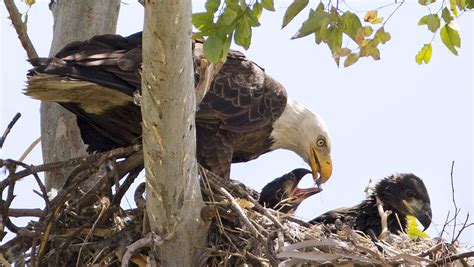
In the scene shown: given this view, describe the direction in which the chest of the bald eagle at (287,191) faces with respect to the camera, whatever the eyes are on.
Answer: to the viewer's right

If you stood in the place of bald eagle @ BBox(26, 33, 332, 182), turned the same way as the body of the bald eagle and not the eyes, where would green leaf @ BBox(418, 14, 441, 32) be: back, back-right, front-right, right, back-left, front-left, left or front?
front-right

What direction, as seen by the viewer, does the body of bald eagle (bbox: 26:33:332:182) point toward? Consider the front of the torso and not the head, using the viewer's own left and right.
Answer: facing to the right of the viewer

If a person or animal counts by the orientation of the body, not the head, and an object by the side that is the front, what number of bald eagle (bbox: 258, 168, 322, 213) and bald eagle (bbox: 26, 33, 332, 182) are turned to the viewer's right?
2
